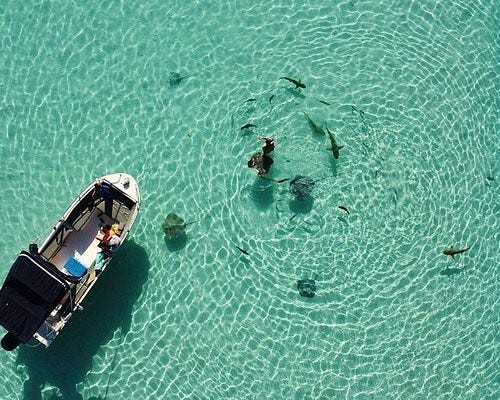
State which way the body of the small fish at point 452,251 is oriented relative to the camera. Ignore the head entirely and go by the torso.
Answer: to the viewer's left

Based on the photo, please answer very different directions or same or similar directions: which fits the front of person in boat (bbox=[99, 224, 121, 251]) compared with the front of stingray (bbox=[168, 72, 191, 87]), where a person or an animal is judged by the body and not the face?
very different directions

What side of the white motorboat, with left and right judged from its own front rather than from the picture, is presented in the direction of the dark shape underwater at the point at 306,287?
right

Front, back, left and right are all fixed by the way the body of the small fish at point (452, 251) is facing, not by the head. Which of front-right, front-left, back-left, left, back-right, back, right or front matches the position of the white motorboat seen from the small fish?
front

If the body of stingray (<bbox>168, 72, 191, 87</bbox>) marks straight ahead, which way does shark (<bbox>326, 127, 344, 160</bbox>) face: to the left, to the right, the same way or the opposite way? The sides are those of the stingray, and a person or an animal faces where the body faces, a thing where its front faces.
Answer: to the left

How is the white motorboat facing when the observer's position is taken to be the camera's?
facing away from the viewer and to the right of the viewer

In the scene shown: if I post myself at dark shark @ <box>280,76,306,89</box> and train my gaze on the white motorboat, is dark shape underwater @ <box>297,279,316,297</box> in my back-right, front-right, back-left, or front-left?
front-left

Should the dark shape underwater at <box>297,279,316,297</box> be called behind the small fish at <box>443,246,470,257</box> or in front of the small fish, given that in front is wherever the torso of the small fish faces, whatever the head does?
in front
